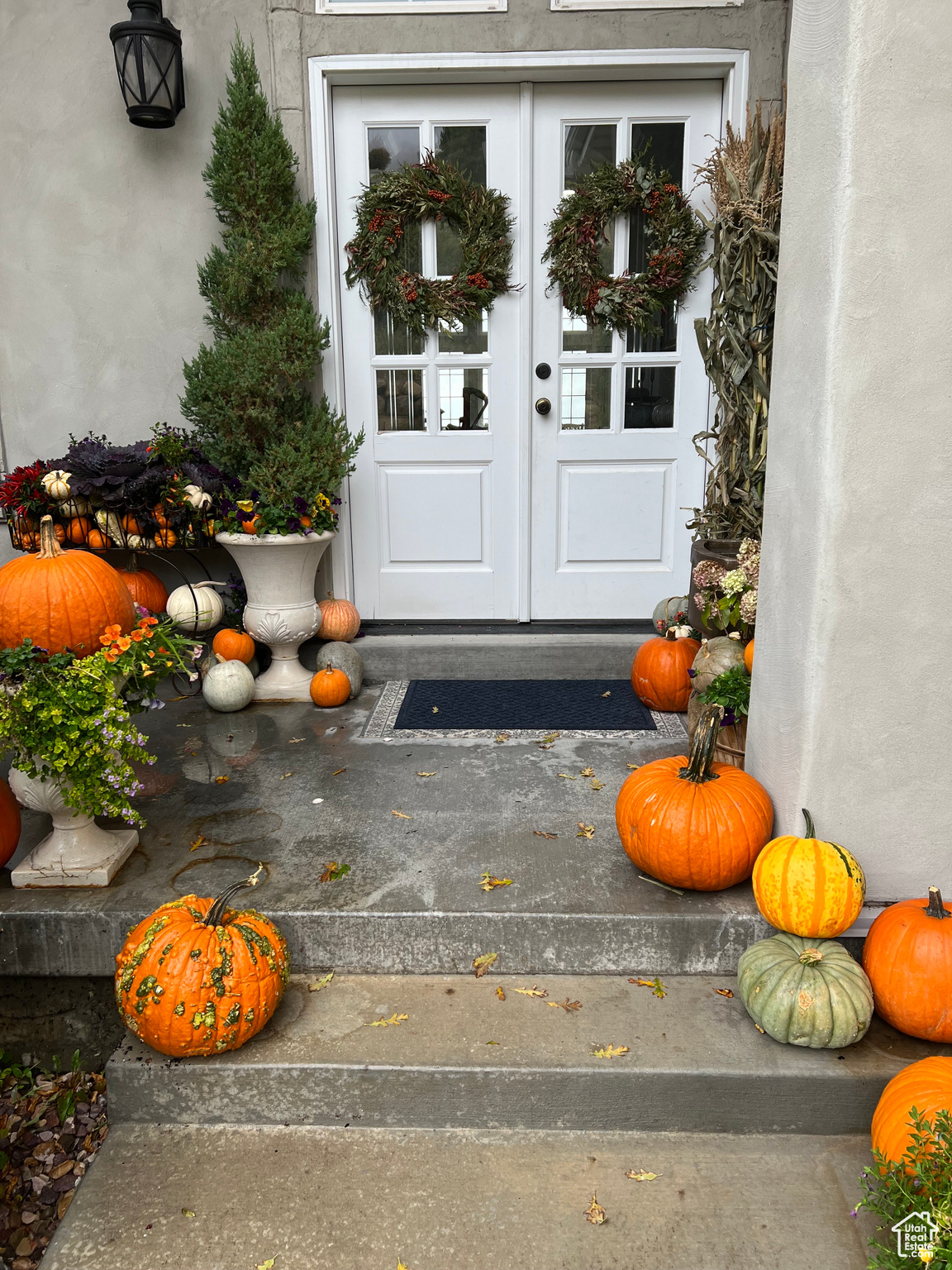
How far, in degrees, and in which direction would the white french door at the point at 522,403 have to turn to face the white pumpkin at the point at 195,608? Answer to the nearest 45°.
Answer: approximately 45° to its right

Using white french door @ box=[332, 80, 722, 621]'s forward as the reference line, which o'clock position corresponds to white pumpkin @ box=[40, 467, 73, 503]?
The white pumpkin is roughly at 2 o'clock from the white french door.

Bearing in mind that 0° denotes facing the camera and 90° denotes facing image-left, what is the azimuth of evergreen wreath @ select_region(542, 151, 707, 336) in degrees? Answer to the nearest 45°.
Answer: approximately 0°

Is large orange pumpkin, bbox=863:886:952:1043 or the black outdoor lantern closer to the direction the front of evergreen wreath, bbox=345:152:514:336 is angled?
the large orange pumpkin

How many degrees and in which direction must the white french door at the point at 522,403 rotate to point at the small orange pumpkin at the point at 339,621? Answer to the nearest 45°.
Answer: approximately 45° to its right
